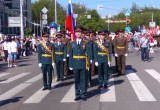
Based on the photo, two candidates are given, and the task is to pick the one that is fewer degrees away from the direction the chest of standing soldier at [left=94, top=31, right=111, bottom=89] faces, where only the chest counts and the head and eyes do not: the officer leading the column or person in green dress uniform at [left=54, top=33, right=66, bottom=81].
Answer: the officer leading the column

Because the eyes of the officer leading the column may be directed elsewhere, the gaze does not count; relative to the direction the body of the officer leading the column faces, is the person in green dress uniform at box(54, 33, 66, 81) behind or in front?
behind

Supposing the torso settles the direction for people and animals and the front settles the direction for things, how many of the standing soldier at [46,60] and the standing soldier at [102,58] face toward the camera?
2

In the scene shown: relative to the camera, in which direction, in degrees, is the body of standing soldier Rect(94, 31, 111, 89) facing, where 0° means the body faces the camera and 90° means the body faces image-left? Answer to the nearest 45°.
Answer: approximately 0°

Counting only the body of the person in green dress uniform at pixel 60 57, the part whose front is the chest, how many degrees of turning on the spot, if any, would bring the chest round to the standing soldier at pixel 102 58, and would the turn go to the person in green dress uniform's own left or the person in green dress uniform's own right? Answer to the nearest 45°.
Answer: approximately 45° to the person in green dress uniform's own left

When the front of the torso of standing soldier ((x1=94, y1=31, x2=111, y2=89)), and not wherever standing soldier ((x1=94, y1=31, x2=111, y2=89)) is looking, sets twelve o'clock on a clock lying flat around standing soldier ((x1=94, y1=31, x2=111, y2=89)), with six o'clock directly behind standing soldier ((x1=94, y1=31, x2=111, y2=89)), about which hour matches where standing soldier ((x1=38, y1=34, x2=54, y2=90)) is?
standing soldier ((x1=38, y1=34, x2=54, y2=90)) is roughly at 3 o'clock from standing soldier ((x1=94, y1=31, x2=111, y2=89)).

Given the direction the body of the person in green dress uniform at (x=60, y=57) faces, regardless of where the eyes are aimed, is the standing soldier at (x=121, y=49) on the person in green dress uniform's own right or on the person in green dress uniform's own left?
on the person in green dress uniform's own left
